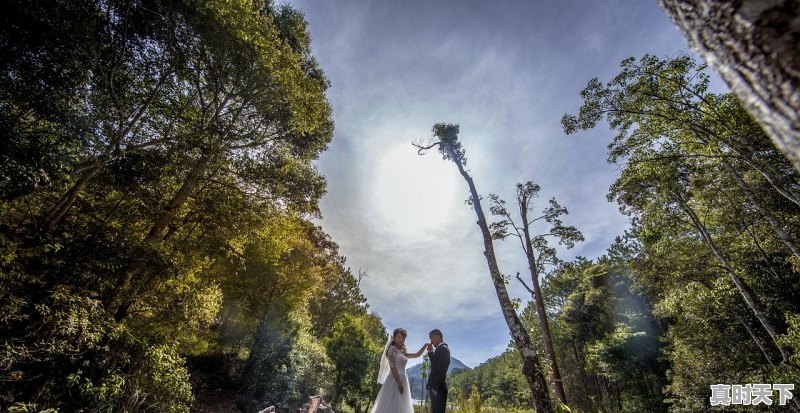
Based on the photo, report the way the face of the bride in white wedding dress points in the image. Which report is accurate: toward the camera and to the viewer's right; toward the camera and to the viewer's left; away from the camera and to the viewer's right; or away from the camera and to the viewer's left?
toward the camera and to the viewer's right

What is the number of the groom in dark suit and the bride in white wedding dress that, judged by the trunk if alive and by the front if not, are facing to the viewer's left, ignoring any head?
1

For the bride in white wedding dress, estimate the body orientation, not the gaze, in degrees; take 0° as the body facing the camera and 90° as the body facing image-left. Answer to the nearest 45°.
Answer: approximately 315°

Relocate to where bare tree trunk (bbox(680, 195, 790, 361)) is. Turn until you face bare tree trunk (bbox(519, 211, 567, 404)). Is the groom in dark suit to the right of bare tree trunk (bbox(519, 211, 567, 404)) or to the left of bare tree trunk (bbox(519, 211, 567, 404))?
left

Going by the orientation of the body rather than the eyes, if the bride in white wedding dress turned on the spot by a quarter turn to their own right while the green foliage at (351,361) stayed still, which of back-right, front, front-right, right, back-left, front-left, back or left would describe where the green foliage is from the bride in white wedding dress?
back-right

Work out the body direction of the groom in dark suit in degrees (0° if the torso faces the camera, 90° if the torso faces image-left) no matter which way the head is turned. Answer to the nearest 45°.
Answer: approximately 90°

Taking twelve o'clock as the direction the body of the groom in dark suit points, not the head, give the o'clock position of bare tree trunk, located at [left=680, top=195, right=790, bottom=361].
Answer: The bare tree trunk is roughly at 5 o'clock from the groom in dark suit.

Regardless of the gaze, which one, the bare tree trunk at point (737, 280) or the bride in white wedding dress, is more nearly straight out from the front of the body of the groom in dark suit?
the bride in white wedding dress

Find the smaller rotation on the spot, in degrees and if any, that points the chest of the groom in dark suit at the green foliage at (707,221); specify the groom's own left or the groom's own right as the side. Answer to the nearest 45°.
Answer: approximately 135° to the groom's own right
